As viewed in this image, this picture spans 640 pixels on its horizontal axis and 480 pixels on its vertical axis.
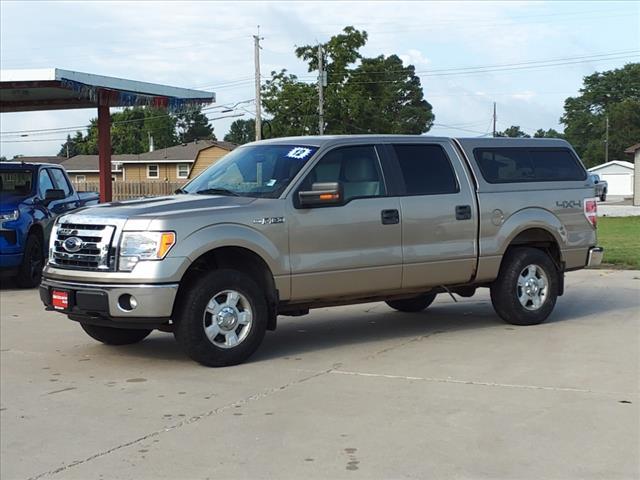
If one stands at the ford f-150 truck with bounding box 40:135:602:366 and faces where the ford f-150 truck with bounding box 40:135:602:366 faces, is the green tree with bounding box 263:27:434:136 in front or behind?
behind

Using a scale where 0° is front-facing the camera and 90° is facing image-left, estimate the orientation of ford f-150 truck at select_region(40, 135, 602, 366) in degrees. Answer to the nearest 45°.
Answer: approximately 45°

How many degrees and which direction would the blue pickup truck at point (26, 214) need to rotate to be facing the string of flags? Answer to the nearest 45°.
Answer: approximately 180°

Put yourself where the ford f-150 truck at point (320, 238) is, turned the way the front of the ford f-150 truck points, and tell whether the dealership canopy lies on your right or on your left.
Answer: on your right

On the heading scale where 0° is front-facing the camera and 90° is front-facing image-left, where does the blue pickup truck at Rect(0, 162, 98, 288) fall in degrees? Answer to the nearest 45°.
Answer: approximately 45°
